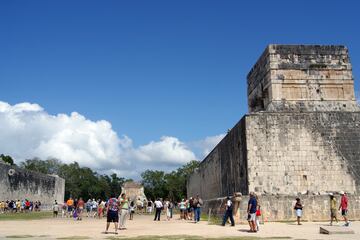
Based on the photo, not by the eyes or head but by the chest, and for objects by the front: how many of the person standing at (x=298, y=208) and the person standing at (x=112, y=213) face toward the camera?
1

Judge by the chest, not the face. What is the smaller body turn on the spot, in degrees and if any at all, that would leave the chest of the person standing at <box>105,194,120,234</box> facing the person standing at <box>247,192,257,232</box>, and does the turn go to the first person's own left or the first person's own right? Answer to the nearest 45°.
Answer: approximately 90° to the first person's own right

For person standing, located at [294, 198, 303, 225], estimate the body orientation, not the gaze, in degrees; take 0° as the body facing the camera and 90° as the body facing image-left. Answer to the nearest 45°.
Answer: approximately 0°

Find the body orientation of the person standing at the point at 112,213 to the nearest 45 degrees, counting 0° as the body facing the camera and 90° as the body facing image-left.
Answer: approximately 180°

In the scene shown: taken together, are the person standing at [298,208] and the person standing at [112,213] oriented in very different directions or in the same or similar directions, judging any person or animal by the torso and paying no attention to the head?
very different directions

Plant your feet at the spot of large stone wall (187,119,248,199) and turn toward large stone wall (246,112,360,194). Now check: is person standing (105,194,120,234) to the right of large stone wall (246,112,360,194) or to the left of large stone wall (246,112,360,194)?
right

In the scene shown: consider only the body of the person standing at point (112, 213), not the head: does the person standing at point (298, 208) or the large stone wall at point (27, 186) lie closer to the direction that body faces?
the large stone wall

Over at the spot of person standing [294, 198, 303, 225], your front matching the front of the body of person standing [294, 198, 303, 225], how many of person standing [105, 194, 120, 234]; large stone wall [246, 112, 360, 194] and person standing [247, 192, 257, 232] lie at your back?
1

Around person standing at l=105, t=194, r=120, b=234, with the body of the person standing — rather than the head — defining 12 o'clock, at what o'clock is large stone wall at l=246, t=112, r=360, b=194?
The large stone wall is roughly at 2 o'clock from the person standing.
